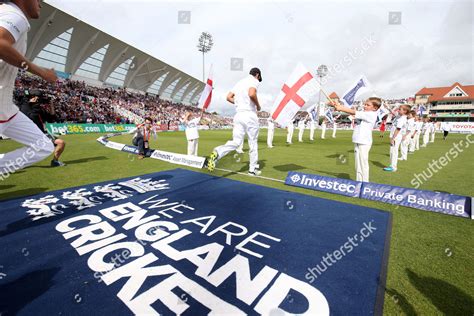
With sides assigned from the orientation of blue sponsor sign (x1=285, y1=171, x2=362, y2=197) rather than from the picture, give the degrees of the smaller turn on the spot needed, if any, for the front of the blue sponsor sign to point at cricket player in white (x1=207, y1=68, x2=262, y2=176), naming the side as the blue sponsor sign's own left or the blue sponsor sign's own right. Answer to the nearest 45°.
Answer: approximately 90° to the blue sponsor sign's own right

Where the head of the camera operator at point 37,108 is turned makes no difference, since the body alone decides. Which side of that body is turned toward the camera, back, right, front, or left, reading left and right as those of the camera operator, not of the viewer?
right

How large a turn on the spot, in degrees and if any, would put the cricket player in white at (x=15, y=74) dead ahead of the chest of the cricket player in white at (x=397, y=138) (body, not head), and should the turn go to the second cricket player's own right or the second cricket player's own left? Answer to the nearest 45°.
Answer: approximately 90° to the second cricket player's own left

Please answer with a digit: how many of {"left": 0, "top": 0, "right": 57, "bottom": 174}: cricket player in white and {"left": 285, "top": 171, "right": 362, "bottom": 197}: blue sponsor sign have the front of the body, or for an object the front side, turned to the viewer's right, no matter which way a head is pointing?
1

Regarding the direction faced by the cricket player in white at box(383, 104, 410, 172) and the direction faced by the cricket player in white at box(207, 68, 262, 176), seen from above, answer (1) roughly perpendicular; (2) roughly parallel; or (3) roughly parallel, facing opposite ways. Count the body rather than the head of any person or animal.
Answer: roughly perpendicular

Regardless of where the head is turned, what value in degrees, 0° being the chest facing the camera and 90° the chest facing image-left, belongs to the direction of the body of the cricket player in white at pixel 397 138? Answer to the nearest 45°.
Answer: approximately 90°

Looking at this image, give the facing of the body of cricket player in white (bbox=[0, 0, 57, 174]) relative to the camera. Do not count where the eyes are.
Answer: to the viewer's right
